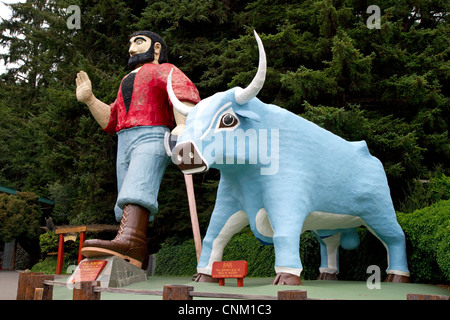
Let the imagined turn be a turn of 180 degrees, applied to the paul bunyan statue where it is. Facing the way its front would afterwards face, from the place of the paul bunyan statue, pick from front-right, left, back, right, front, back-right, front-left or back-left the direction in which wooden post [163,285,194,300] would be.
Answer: back-right

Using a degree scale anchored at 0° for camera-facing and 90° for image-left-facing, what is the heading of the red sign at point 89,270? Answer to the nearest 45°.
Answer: approximately 45°

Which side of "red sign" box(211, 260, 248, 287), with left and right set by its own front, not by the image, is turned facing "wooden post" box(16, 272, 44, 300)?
right

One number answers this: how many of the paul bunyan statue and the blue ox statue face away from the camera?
0

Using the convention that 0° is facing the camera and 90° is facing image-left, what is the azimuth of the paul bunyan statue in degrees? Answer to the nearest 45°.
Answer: approximately 45°

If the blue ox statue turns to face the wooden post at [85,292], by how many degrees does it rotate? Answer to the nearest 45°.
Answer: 0° — it already faces it

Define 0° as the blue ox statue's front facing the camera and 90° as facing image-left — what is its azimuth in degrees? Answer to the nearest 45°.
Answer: approximately 45°

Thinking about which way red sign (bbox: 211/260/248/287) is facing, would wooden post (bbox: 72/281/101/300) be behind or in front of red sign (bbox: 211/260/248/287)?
in front

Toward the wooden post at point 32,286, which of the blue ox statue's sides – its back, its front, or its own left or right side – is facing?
front

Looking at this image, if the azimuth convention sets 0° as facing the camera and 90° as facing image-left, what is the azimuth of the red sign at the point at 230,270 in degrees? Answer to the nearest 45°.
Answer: approximately 0°
